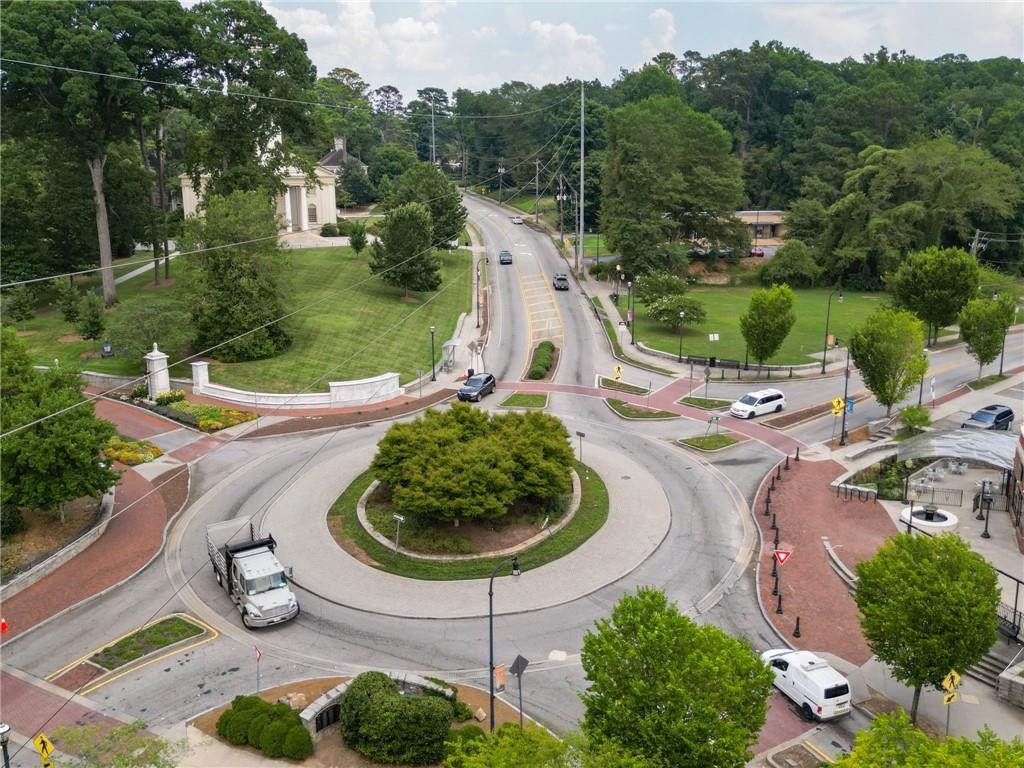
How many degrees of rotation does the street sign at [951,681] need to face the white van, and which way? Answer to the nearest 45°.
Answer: approximately 90° to its right

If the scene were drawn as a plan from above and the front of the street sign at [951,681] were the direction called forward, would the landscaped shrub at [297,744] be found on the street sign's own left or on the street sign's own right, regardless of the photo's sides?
on the street sign's own right

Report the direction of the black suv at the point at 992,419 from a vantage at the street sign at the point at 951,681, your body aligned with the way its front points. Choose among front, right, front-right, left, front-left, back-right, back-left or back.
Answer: back

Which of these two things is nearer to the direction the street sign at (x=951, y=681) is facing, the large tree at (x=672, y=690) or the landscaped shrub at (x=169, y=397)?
the large tree

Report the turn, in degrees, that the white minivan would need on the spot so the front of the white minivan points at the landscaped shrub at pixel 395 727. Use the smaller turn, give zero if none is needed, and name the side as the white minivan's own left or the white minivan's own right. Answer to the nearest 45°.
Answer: approximately 45° to the white minivan's own left

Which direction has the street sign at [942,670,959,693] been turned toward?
toward the camera

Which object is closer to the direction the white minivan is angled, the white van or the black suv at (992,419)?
the white van

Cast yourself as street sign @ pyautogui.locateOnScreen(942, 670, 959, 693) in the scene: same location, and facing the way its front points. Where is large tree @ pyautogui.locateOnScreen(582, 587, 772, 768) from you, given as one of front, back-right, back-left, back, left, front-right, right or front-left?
front-right

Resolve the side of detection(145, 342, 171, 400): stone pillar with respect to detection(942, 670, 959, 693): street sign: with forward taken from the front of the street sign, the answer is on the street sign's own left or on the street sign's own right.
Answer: on the street sign's own right

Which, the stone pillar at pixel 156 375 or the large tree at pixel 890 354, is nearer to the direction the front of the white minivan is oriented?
the stone pillar

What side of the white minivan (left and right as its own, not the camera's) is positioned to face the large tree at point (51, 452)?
front
